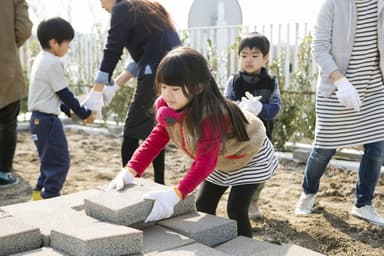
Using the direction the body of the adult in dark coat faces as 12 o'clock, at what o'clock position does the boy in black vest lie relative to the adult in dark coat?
The boy in black vest is roughly at 7 o'clock from the adult in dark coat.

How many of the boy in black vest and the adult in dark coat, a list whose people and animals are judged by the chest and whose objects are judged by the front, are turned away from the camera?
0

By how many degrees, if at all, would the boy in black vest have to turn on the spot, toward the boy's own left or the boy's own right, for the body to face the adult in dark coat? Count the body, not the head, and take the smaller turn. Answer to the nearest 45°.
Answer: approximately 45° to the boy's own right

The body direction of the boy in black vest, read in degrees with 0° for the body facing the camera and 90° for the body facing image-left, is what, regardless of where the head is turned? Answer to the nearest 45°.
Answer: approximately 45°

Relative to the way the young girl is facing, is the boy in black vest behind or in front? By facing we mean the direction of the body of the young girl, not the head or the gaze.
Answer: behind

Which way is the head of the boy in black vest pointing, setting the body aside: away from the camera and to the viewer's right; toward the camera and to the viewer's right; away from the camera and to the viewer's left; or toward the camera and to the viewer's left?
toward the camera and to the viewer's left

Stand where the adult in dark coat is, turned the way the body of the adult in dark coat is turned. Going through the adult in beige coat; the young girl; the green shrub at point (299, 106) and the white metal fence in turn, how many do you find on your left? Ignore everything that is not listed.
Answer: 1

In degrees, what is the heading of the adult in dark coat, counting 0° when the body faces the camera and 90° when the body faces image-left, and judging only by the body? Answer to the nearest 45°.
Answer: approximately 90°

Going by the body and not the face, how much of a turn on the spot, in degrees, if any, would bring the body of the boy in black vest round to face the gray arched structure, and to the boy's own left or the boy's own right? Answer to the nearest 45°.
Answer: approximately 135° to the boy's own right

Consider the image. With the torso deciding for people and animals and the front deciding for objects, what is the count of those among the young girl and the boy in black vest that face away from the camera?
0
